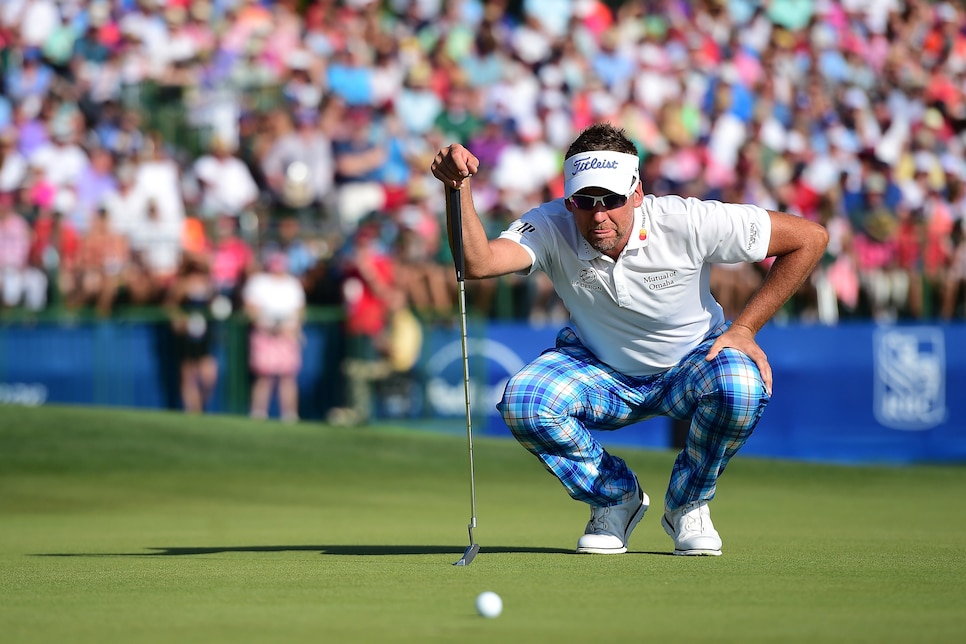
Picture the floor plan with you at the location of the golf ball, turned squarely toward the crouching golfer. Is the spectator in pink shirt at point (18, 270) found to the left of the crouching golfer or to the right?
left

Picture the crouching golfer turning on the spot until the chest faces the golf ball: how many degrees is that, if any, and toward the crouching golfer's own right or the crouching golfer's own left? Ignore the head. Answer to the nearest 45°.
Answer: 0° — they already face it

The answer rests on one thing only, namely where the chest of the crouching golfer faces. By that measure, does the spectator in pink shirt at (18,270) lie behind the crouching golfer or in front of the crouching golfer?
behind

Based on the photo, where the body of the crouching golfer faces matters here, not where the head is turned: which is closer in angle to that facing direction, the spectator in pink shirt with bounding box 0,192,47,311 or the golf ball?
the golf ball

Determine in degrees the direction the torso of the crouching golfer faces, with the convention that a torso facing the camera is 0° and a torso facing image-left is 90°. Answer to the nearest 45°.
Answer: approximately 0°
